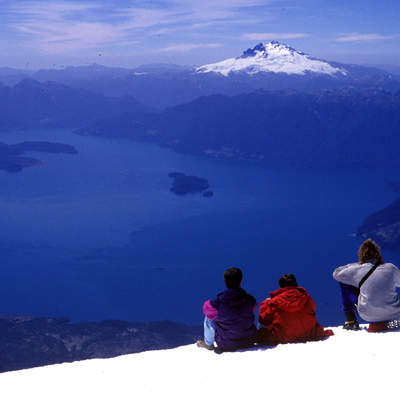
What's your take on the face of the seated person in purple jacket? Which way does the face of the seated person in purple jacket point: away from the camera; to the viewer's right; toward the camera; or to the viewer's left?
away from the camera

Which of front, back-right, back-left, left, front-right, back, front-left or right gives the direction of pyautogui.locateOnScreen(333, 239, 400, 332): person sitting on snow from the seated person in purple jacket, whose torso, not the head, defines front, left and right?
back-right

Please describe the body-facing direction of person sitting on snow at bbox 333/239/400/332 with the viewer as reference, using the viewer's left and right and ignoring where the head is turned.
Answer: facing away from the viewer and to the left of the viewer

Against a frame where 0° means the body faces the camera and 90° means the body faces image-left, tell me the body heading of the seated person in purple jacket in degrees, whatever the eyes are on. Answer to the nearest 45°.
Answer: approximately 135°

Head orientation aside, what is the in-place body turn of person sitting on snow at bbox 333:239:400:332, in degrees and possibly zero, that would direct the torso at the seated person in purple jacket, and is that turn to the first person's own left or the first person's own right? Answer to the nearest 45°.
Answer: approximately 45° to the first person's own left
